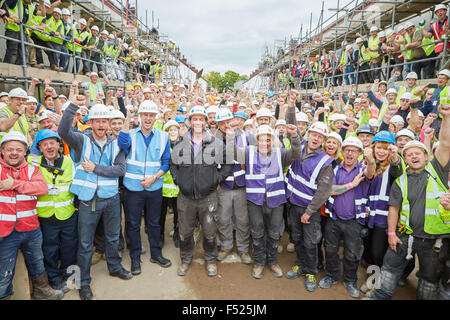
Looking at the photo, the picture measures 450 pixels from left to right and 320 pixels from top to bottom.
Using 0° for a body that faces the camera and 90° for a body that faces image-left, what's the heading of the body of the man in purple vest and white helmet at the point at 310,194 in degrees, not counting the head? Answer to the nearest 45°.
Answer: approximately 45°

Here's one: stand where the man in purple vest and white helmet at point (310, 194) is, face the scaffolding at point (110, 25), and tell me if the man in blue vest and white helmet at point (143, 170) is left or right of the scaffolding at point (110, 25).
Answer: left

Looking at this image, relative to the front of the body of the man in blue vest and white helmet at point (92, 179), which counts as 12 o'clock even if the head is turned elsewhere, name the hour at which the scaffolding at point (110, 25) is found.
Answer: The scaffolding is roughly at 6 o'clock from the man in blue vest and white helmet.

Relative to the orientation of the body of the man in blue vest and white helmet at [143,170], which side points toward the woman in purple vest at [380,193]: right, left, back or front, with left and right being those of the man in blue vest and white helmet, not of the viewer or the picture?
left

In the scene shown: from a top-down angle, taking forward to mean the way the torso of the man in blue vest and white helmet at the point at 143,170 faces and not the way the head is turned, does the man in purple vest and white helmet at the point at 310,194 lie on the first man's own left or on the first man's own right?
on the first man's own left

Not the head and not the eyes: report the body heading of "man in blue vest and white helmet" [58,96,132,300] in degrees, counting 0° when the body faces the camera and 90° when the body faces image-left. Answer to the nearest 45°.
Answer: approximately 0°

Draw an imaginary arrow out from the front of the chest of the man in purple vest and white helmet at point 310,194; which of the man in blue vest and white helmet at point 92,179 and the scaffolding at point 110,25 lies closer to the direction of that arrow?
the man in blue vest and white helmet

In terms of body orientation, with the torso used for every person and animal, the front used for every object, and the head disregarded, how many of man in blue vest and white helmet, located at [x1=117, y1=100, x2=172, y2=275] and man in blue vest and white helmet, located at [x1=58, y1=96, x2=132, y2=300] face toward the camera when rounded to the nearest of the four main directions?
2
